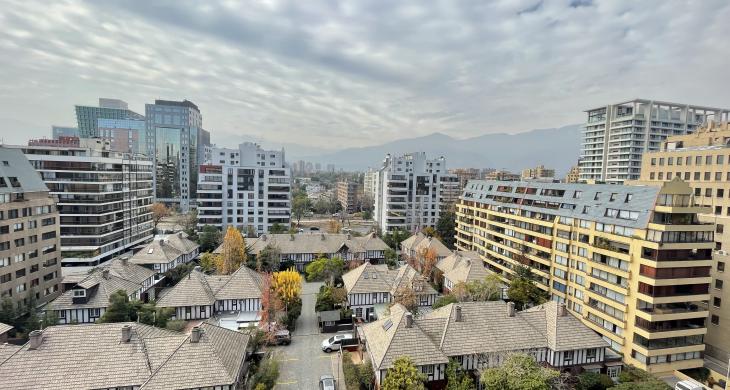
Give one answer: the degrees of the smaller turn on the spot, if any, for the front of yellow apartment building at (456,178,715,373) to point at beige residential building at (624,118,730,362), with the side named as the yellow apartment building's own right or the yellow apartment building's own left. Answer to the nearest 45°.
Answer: approximately 180°

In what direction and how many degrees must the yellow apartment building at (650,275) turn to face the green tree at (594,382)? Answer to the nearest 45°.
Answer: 0° — it already faces it

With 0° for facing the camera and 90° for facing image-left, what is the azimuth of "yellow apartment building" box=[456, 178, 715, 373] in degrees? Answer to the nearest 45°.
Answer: approximately 45°

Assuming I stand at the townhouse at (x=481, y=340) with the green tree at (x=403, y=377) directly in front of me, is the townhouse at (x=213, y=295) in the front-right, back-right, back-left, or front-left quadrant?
front-right

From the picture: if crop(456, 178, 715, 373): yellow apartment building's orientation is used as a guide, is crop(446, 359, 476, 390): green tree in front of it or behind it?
in front

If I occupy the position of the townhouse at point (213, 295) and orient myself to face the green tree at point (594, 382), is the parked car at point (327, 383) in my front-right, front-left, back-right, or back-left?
front-right

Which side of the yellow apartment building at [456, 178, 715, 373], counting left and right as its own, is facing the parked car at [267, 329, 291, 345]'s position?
front

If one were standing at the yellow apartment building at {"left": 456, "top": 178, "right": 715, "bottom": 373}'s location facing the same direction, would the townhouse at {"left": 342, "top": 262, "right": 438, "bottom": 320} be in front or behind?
in front

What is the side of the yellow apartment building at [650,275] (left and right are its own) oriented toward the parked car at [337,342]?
front

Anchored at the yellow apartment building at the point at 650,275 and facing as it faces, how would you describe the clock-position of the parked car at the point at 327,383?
The parked car is roughly at 12 o'clock from the yellow apartment building.

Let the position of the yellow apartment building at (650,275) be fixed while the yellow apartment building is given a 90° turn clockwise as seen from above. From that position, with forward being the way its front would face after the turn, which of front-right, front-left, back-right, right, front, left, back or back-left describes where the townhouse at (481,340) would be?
left

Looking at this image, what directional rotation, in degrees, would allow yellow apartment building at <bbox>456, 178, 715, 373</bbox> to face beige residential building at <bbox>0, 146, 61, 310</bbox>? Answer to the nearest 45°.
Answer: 0° — it already faces it

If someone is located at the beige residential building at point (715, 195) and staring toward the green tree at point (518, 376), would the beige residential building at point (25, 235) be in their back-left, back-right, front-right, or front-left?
front-right

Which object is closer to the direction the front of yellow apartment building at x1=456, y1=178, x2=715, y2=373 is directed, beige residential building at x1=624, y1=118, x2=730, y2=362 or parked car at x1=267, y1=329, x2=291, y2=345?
the parked car

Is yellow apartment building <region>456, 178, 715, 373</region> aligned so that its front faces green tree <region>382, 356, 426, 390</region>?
yes

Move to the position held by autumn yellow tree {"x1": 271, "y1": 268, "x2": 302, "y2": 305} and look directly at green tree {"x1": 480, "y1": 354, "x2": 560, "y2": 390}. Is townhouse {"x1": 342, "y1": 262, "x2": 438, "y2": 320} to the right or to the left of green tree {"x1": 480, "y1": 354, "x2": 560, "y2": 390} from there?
left
